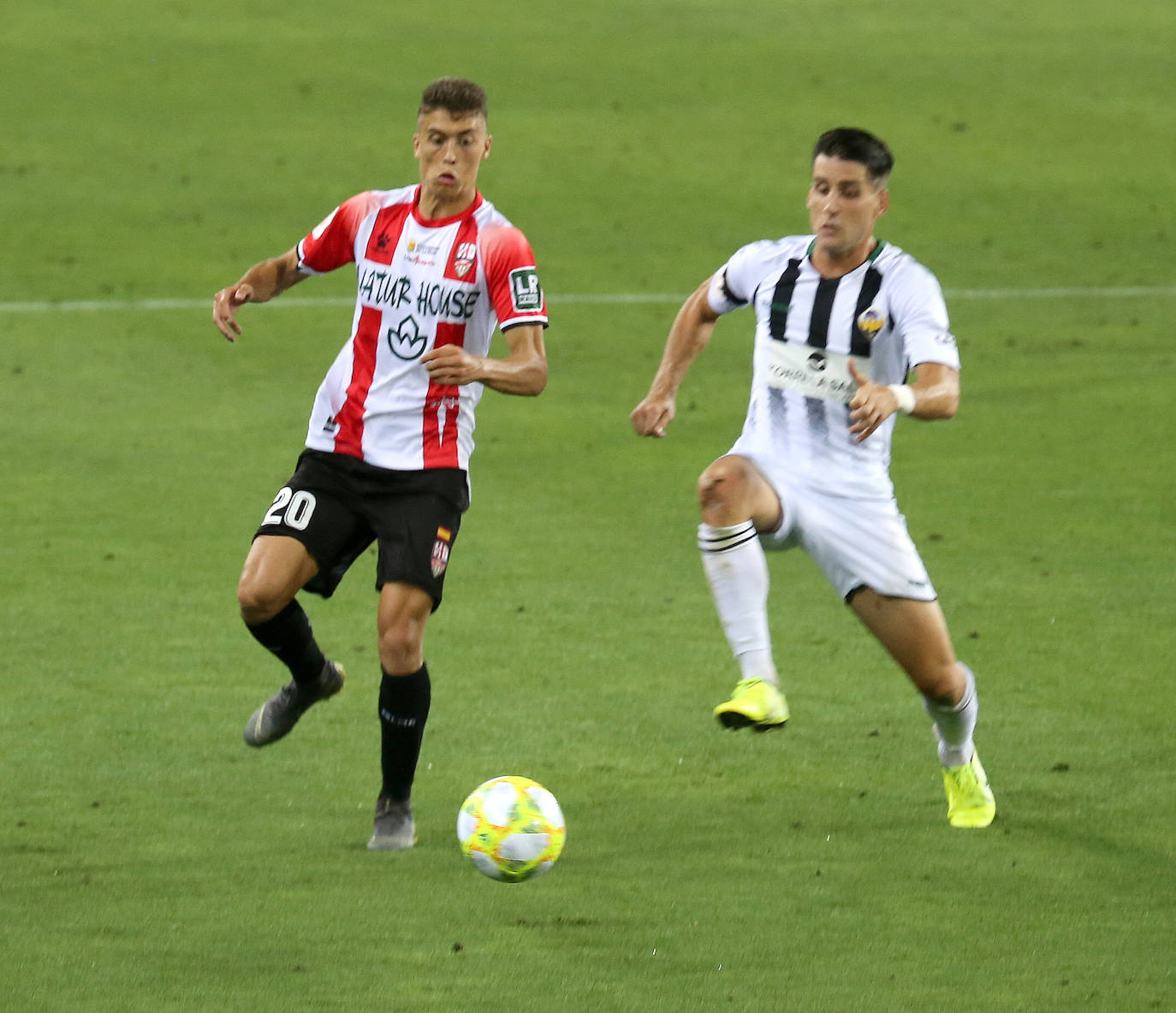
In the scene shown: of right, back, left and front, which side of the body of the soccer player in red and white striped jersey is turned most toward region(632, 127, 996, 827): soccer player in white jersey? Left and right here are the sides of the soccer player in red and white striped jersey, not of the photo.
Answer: left

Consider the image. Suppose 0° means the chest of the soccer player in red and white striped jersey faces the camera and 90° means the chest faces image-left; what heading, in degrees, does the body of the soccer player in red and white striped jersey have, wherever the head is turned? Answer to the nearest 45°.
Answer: approximately 0°

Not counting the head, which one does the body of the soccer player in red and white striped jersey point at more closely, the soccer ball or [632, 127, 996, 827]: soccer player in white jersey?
the soccer ball

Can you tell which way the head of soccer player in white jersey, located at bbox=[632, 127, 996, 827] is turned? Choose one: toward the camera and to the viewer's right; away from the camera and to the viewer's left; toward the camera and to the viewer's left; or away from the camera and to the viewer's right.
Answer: toward the camera and to the viewer's left

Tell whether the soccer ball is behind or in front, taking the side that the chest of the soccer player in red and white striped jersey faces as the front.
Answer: in front
